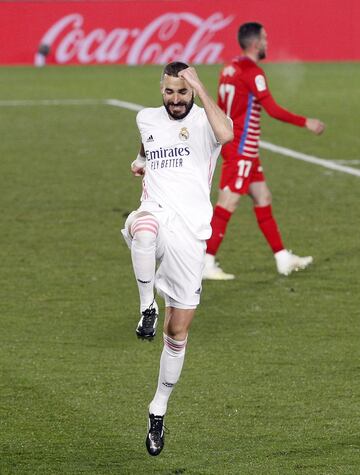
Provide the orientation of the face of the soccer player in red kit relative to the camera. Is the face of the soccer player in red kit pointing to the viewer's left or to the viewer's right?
to the viewer's right

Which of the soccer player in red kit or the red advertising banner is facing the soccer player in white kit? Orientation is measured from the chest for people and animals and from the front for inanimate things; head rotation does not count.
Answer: the red advertising banner

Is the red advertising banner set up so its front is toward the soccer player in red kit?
yes

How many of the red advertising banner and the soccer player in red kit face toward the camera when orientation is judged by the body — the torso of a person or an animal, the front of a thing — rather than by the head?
1

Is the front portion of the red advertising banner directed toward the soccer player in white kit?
yes

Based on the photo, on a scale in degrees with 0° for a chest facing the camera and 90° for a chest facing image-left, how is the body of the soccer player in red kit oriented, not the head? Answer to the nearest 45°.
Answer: approximately 270°

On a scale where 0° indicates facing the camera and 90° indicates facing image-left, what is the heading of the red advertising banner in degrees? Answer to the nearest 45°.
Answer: approximately 0°

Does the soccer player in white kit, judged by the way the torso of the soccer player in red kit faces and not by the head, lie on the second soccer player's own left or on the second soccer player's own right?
on the second soccer player's own right
